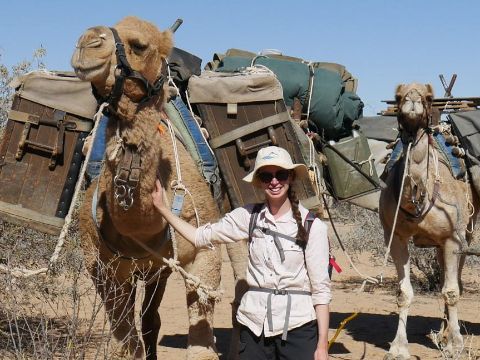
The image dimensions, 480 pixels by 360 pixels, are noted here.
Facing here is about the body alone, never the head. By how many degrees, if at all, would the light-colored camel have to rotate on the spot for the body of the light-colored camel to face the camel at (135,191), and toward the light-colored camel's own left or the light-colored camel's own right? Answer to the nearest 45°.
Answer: approximately 45° to the light-colored camel's own right

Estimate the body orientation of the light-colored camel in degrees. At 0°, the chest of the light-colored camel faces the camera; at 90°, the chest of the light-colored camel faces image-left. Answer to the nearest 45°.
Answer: approximately 0°

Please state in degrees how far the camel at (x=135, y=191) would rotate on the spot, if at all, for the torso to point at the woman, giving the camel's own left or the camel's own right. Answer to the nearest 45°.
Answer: approximately 90° to the camel's own left

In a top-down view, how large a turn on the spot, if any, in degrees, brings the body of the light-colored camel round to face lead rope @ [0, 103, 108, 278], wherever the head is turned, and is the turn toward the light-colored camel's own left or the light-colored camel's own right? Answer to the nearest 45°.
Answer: approximately 45° to the light-colored camel's own right

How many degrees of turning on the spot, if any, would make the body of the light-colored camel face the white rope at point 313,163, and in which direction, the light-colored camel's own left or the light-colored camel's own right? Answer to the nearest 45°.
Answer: approximately 45° to the light-colored camel's own right

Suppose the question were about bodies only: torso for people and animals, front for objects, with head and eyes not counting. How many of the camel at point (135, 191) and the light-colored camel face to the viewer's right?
0
